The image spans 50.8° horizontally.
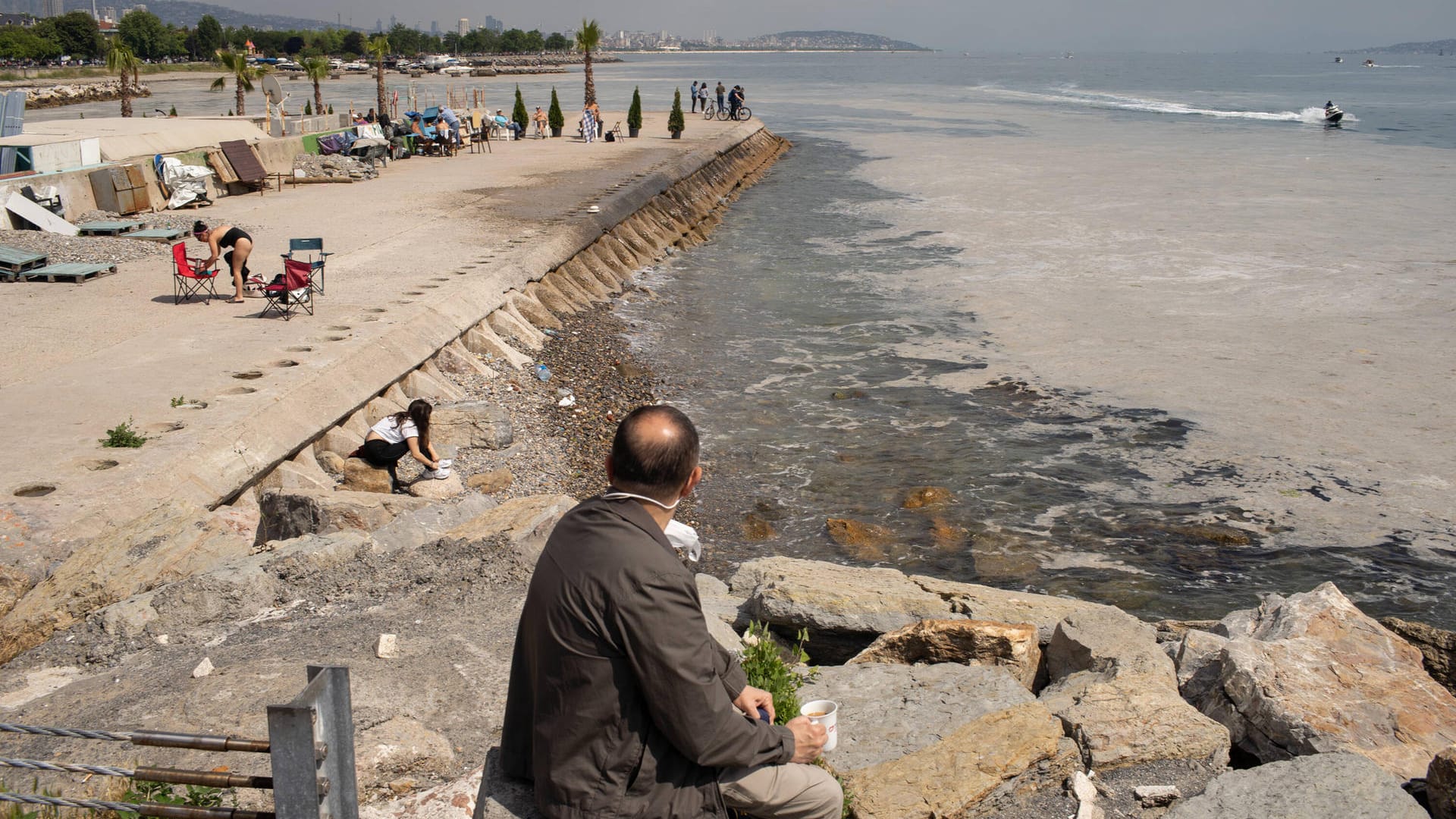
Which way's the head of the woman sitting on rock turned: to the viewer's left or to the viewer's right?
to the viewer's right

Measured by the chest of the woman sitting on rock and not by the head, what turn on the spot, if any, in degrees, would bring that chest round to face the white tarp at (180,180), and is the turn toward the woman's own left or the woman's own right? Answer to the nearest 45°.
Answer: approximately 90° to the woman's own left

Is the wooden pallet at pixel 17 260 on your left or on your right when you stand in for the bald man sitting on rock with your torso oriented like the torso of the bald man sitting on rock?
on your left

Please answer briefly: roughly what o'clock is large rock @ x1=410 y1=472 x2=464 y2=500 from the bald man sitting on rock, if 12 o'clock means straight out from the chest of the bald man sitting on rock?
The large rock is roughly at 10 o'clock from the bald man sitting on rock.

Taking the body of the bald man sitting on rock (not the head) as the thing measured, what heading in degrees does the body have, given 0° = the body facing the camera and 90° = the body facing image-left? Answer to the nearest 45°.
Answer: approximately 225°

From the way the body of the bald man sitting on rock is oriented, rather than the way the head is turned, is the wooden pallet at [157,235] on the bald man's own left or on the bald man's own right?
on the bald man's own left

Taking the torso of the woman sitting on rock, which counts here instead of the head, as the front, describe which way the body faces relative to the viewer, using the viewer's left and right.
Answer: facing to the right of the viewer

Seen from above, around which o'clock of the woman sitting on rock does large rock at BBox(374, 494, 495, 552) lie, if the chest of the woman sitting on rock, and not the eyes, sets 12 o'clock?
The large rock is roughly at 3 o'clock from the woman sitting on rock.

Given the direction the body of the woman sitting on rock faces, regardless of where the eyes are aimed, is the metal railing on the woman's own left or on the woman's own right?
on the woman's own right

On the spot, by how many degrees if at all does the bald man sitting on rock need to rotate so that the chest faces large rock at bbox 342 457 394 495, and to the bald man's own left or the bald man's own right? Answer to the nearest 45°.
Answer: approximately 45° to the bald man's own left

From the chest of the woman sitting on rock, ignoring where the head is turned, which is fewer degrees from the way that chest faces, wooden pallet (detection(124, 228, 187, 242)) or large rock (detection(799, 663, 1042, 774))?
the large rock
